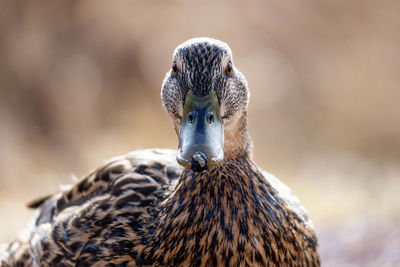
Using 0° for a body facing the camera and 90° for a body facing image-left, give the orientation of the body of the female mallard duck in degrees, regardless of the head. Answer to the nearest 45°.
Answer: approximately 315°
